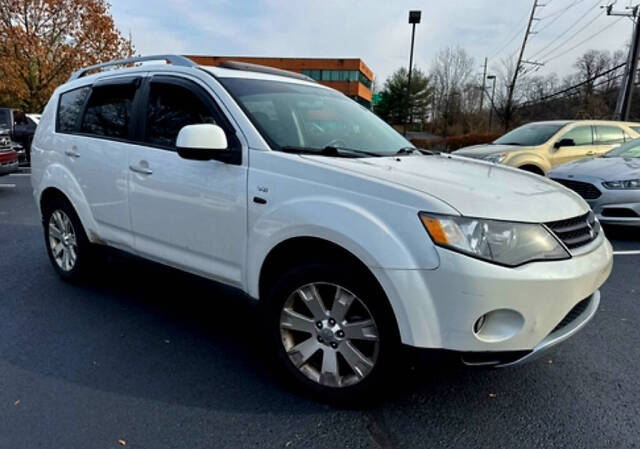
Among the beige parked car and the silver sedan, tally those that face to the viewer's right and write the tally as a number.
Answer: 0

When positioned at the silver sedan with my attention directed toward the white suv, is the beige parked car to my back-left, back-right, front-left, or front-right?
back-right

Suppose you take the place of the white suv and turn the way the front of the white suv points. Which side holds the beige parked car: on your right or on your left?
on your left

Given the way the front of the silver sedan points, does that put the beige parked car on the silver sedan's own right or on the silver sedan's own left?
on the silver sedan's own right

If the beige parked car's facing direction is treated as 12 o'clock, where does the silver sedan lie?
The silver sedan is roughly at 10 o'clock from the beige parked car.

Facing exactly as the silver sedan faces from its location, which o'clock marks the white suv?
The white suv is roughly at 11 o'clock from the silver sedan.

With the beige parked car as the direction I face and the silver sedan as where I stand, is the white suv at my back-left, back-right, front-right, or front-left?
back-left

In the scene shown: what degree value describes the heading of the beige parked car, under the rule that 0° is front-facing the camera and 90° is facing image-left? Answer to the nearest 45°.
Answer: approximately 45°

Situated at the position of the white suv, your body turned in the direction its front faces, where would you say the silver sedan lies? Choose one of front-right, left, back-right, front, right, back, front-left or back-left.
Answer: left

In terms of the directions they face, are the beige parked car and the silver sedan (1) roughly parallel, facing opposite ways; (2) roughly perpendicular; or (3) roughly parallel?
roughly parallel

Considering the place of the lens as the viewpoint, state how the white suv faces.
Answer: facing the viewer and to the right of the viewer

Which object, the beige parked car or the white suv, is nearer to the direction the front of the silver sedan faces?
the white suv
